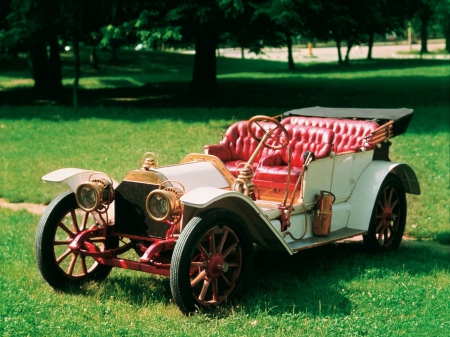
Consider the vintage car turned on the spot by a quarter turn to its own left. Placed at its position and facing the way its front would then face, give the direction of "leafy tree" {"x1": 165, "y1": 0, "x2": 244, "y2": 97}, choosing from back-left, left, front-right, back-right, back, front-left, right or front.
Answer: back-left

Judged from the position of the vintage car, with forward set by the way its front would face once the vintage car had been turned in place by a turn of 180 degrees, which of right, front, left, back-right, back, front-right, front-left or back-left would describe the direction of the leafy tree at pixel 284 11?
front-left

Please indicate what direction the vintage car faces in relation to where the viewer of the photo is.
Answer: facing the viewer and to the left of the viewer

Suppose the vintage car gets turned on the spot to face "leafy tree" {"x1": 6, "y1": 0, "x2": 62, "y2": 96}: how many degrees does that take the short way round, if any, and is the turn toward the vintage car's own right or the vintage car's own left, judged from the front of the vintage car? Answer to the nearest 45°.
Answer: approximately 135° to the vintage car's own right
